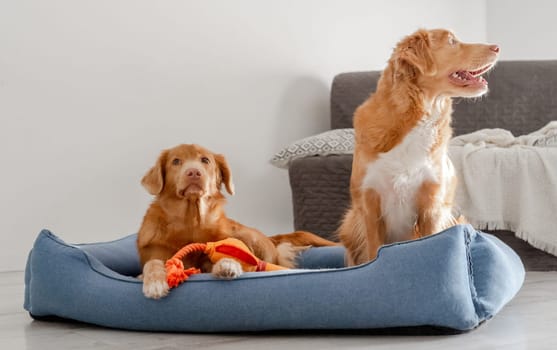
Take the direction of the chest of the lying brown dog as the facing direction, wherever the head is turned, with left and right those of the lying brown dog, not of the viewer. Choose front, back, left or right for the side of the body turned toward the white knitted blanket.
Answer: back

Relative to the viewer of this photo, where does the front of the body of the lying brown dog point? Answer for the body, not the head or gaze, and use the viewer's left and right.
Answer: facing the viewer and to the left of the viewer

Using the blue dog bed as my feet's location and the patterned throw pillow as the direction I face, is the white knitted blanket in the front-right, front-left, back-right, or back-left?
front-right

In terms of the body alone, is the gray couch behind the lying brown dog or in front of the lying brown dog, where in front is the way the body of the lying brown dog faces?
behind

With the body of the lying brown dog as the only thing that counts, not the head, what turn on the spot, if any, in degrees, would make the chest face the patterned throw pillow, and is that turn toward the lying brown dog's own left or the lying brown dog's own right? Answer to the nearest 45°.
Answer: approximately 135° to the lying brown dog's own right
